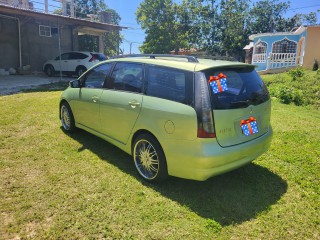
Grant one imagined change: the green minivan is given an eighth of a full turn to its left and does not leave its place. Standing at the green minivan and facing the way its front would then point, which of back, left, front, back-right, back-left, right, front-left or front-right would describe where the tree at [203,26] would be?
right

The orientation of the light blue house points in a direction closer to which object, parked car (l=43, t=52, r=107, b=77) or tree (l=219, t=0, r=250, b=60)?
the parked car

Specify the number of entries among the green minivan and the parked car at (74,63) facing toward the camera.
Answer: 0

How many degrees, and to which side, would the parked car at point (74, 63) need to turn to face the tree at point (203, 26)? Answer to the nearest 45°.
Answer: approximately 90° to its right

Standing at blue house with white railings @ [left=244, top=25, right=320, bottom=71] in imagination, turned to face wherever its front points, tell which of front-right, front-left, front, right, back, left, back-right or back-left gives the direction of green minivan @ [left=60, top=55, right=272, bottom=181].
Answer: front-left

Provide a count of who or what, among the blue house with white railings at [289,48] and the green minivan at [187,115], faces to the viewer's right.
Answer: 0

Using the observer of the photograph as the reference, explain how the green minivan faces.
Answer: facing away from the viewer and to the left of the viewer

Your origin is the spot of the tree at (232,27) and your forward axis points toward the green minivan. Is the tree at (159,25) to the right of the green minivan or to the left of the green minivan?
right
